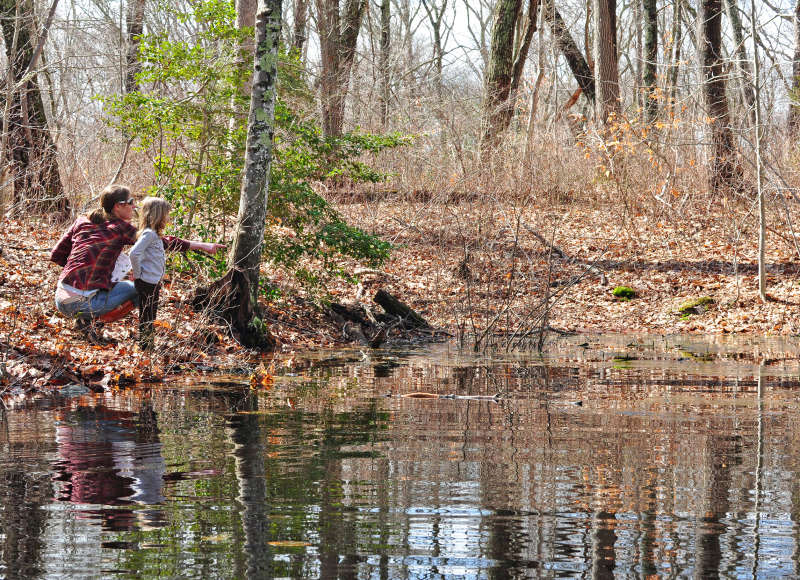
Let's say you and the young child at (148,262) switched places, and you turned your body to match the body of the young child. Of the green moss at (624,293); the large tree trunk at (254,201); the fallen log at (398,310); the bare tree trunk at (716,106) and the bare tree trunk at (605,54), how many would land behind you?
0

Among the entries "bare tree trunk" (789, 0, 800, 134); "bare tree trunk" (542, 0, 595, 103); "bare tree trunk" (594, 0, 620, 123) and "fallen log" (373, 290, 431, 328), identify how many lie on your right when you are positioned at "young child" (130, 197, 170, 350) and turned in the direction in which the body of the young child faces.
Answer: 0

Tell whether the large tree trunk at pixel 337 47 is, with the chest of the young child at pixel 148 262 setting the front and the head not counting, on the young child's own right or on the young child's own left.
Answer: on the young child's own left

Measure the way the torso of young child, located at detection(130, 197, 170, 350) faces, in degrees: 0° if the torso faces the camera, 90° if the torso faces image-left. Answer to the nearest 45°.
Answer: approximately 270°

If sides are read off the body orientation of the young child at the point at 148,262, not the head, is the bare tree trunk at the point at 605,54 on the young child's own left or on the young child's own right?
on the young child's own left

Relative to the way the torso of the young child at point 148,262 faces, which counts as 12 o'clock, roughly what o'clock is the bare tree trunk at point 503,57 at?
The bare tree trunk is roughly at 10 o'clock from the young child.

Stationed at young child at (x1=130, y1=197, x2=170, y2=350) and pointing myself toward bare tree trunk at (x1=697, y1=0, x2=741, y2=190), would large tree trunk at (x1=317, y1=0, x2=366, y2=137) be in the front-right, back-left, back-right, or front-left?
front-left

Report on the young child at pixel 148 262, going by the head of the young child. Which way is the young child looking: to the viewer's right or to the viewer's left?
to the viewer's right

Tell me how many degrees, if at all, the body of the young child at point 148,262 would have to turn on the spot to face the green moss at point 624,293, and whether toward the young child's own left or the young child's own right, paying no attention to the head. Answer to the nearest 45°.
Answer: approximately 45° to the young child's own left

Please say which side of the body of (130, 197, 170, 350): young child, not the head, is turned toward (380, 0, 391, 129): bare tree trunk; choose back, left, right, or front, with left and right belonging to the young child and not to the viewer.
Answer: left

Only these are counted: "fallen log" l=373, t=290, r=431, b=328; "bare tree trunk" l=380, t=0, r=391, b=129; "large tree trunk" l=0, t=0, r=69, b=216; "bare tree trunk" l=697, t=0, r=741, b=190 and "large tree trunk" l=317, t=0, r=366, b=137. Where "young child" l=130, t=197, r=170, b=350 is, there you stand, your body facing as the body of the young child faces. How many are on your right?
0

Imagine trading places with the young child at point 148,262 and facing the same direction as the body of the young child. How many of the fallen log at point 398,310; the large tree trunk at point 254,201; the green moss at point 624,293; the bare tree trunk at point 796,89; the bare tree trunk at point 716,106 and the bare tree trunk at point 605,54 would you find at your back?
0
